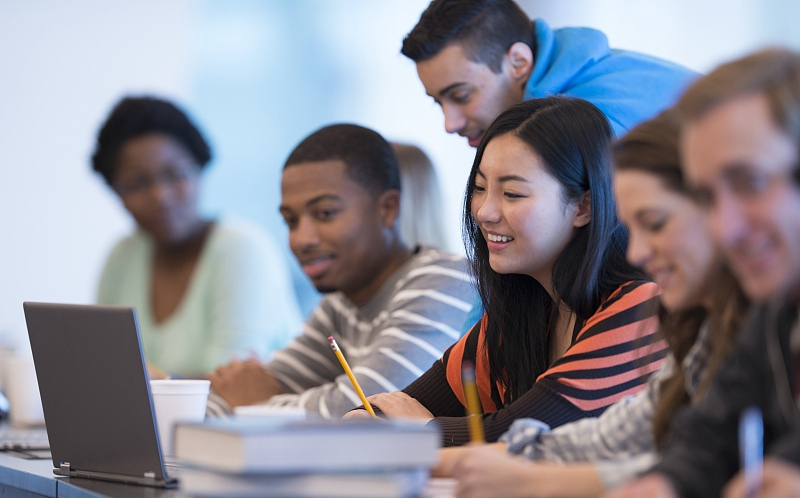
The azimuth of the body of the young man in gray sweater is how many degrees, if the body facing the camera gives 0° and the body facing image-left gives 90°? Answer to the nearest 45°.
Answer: approximately 45°

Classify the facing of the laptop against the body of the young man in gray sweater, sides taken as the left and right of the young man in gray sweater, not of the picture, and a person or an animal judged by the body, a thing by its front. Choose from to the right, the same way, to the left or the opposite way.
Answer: the opposite way

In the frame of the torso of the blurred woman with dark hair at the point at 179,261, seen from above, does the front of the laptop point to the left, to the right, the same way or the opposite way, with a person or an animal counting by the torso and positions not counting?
the opposite way

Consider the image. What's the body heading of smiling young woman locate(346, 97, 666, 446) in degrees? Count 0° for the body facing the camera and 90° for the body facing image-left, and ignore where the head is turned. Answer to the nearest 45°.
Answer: approximately 45°

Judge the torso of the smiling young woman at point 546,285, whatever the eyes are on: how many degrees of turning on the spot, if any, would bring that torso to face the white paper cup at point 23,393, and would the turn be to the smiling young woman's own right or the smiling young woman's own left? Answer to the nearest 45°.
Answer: approximately 90° to the smiling young woman's own right

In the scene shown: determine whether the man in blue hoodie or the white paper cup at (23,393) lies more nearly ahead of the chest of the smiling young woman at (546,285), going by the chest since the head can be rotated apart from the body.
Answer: the white paper cup

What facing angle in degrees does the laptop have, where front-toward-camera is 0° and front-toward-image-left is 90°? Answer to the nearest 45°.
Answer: approximately 225°

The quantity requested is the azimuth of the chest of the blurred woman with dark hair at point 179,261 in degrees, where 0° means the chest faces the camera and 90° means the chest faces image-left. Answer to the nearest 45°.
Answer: approximately 45°
